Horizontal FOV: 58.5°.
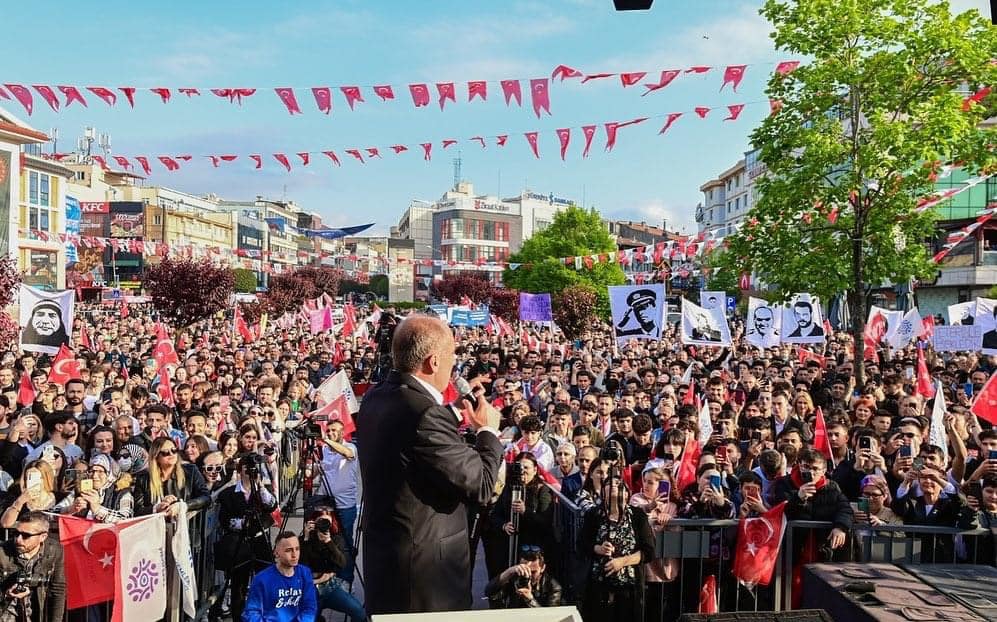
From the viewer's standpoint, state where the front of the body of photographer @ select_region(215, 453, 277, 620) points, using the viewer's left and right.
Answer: facing the viewer and to the right of the viewer

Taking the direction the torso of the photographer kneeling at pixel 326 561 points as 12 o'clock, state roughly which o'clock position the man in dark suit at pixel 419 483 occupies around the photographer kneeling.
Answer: The man in dark suit is roughly at 12 o'clock from the photographer kneeling.

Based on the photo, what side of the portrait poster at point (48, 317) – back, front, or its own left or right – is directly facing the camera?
front

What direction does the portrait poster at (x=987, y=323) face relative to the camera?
toward the camera

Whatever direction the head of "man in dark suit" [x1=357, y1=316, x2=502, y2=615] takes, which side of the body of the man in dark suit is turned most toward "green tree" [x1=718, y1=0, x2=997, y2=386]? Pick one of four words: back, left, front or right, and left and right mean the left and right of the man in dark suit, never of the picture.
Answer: front

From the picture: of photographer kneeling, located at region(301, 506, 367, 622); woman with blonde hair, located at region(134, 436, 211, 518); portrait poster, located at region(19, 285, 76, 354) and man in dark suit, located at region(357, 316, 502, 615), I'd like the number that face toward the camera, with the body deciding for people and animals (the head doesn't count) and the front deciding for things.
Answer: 3

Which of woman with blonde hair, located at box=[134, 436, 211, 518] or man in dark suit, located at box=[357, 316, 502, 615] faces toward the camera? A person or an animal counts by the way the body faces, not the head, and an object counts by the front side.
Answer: the woman with blonde hair

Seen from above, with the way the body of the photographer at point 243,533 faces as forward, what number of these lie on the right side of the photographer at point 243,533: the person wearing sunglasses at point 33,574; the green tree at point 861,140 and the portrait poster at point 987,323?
1

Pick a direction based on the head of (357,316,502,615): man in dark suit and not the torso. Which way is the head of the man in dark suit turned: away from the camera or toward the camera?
away from the camera

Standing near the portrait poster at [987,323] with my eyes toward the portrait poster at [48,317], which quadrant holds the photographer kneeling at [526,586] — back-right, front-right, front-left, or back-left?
front-left

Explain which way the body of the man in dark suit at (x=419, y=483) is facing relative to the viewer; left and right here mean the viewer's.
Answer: facing away from the viewer and to the right of the viewer

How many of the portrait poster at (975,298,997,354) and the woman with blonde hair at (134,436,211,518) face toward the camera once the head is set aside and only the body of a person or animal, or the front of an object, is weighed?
2

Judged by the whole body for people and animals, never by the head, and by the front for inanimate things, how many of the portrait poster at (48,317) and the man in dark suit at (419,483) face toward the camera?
1

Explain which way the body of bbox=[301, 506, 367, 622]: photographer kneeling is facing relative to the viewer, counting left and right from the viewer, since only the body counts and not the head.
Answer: facing the viewer

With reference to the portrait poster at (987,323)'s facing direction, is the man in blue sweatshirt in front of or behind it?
in front

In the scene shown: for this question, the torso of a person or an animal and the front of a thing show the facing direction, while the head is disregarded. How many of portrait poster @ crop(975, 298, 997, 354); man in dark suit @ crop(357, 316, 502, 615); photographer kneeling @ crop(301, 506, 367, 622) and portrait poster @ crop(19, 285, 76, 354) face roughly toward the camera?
3

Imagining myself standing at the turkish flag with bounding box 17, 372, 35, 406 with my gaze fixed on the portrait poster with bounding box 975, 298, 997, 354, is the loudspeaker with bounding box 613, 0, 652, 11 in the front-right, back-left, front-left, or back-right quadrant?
front-right
